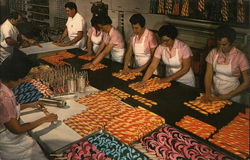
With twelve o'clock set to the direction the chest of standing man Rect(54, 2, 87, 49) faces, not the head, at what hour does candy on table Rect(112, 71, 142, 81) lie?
The candy on table is roughly at 10 o'clock from the standing man.

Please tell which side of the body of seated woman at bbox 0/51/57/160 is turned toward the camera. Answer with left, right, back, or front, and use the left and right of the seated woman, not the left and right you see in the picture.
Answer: right

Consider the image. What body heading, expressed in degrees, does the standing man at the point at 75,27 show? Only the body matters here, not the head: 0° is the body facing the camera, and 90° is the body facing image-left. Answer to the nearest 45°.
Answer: approximately 45°

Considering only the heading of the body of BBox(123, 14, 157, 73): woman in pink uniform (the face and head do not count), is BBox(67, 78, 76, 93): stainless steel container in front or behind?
in front

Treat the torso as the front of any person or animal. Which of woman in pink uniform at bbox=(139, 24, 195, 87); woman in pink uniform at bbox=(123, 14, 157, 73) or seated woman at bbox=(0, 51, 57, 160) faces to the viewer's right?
the seated woman

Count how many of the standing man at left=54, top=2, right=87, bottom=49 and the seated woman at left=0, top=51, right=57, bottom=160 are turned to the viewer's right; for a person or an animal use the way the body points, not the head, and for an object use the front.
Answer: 1

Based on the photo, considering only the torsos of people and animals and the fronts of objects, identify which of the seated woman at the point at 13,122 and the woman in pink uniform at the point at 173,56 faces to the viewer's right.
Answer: the seated woman

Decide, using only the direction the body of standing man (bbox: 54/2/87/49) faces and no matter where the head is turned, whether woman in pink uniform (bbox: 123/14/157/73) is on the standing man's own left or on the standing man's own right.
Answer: on the standing man's own left

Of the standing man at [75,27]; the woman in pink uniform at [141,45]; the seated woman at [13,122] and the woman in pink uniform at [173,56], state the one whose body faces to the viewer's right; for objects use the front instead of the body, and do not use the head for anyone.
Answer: the seated woman

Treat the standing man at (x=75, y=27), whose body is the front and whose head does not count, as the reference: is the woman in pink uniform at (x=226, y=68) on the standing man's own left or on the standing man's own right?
on the standing man's own left
